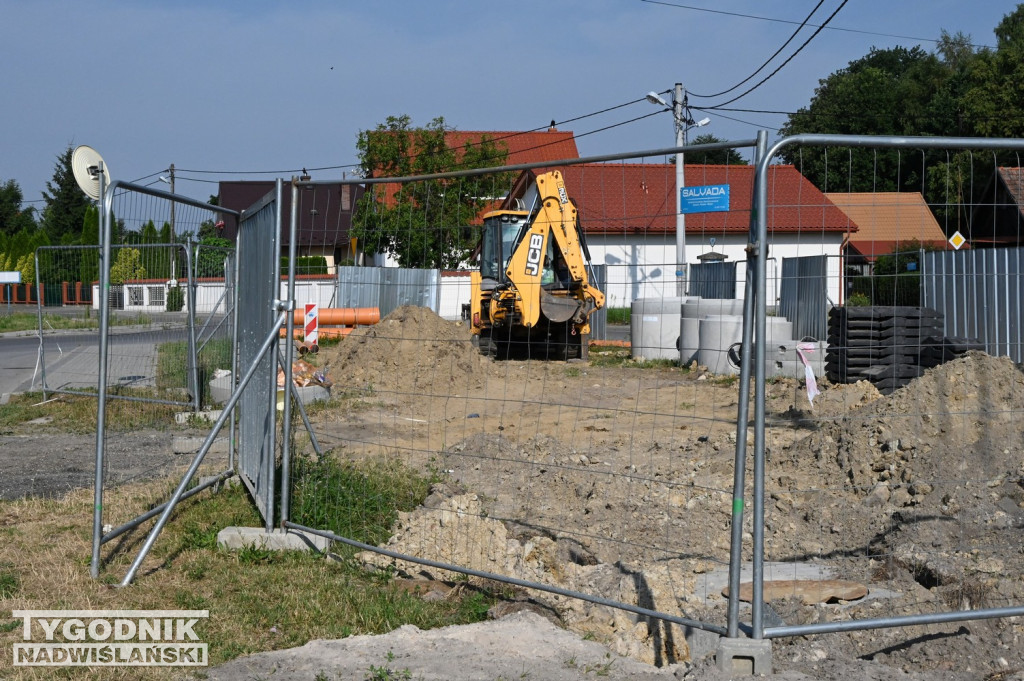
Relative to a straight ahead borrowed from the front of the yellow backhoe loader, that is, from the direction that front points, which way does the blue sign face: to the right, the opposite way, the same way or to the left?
the opposite way

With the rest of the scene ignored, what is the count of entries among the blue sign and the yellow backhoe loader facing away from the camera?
1

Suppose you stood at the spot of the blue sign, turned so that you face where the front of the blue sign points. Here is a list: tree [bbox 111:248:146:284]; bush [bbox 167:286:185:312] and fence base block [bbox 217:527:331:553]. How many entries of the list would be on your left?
0

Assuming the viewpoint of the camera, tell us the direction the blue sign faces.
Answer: facing the viewer

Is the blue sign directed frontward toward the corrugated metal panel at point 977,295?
no

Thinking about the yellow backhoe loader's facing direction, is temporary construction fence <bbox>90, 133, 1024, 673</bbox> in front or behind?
behind

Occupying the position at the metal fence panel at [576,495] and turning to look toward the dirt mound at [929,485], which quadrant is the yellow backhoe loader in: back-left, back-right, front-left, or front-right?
front-left

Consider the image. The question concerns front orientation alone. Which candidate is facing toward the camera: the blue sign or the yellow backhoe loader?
the blue sign

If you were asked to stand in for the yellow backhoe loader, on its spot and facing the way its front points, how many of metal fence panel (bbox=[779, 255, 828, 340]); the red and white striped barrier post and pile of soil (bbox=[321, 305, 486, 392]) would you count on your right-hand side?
1

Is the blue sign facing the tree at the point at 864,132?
no

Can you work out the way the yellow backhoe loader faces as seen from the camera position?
facing away from the viewer
